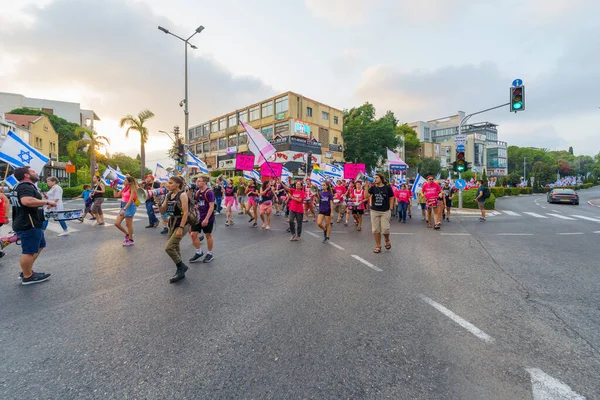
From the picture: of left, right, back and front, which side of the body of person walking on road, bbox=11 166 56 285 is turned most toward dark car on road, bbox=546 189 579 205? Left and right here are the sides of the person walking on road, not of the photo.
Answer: front

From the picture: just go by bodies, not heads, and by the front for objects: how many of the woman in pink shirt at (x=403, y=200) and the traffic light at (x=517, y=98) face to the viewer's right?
0

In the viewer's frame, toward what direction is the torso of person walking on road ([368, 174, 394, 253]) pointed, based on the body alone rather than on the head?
toward the camera

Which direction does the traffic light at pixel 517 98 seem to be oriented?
toward the camera

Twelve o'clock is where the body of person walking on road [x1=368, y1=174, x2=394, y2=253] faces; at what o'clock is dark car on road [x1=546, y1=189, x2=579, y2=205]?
The dark car on road is roughly at 7 o'clock from the person walking on road.

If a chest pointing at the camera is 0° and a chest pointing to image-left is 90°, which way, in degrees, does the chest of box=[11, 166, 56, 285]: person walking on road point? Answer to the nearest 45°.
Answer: approximately 270°

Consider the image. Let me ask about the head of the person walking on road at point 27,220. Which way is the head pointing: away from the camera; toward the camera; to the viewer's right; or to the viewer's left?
to the viewer's right

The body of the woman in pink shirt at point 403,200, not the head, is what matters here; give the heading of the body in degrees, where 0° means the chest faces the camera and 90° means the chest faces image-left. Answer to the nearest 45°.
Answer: approximately 0°

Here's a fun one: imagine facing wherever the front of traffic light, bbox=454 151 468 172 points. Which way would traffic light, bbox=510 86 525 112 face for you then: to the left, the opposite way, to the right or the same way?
the same way

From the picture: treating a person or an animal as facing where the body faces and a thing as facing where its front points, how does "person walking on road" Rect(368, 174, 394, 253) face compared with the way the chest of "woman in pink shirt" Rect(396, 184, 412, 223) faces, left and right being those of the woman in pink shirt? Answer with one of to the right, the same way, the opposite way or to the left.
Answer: the same way

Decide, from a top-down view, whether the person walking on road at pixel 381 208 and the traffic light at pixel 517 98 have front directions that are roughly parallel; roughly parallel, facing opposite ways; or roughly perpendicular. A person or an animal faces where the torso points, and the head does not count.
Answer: roughly parallel

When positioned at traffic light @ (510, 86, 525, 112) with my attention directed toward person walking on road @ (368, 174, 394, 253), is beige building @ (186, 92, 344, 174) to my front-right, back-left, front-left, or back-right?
back-right

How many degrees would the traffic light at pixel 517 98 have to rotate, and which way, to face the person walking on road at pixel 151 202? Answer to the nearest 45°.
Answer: approximately 45° to its right

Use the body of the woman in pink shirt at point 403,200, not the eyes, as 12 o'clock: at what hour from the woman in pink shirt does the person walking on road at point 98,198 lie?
The person walking on road is roughly at 2 o'clock from the woman in pink shirt.

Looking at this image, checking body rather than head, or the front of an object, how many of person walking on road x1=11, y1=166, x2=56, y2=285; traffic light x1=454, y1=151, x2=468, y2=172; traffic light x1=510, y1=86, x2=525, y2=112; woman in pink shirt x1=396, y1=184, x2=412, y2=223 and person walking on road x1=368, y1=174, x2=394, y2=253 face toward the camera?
4
